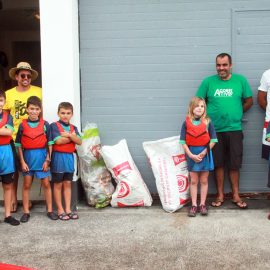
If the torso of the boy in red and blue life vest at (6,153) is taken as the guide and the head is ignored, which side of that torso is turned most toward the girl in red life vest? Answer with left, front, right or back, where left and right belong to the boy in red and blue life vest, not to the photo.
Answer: left

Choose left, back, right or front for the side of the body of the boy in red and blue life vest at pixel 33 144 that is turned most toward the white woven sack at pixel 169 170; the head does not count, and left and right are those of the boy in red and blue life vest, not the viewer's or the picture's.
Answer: left

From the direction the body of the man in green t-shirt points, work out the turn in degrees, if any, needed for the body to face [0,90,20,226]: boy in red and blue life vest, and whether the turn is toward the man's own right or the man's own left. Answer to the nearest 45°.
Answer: approximately 45° to the man's own right

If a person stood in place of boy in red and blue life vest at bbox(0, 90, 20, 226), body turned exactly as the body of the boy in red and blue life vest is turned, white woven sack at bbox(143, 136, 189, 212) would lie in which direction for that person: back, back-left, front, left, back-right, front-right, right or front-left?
left

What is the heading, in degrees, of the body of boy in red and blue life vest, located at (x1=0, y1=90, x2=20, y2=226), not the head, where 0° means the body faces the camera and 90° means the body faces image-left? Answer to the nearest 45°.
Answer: approximately 0°

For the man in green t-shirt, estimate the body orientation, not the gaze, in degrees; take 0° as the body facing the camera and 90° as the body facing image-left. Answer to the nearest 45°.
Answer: approximately 0°
